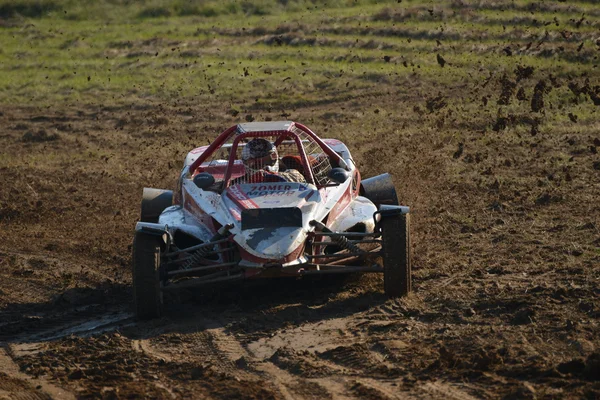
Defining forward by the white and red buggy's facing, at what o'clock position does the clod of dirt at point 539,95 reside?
The clod of dirt is roughly at 7 o'clock from the white and red buggy.

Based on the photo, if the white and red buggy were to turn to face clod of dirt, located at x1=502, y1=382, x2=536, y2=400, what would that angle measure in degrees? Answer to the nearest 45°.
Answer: approximately 45° to its left

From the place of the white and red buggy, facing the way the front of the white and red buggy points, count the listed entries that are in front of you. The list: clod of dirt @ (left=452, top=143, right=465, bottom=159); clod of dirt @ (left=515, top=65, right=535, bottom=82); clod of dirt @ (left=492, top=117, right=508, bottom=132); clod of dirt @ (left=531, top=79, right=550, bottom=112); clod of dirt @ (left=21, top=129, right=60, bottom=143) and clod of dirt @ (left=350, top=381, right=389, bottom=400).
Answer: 1

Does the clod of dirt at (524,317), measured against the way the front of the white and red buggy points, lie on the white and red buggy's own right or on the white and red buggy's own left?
on the white and red buggy's own left

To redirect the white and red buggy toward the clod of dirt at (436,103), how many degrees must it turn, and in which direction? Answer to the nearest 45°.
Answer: approximately 180°

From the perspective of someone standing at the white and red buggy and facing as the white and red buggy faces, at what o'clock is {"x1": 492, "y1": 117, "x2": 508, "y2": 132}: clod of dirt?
The clod of dirt is roughly at 7 o'clock from the white and red buggy.

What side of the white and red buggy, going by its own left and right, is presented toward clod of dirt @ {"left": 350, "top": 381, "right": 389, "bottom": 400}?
front

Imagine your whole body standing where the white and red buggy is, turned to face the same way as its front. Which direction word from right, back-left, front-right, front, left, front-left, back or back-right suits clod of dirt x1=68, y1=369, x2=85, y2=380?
front-right

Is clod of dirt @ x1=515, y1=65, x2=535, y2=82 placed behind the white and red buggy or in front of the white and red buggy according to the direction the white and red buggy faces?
behind

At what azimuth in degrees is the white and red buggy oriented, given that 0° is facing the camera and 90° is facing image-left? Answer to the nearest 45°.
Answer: approximately 0°

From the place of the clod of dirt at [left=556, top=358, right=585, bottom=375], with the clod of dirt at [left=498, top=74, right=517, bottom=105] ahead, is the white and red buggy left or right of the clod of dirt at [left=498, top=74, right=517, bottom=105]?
left
